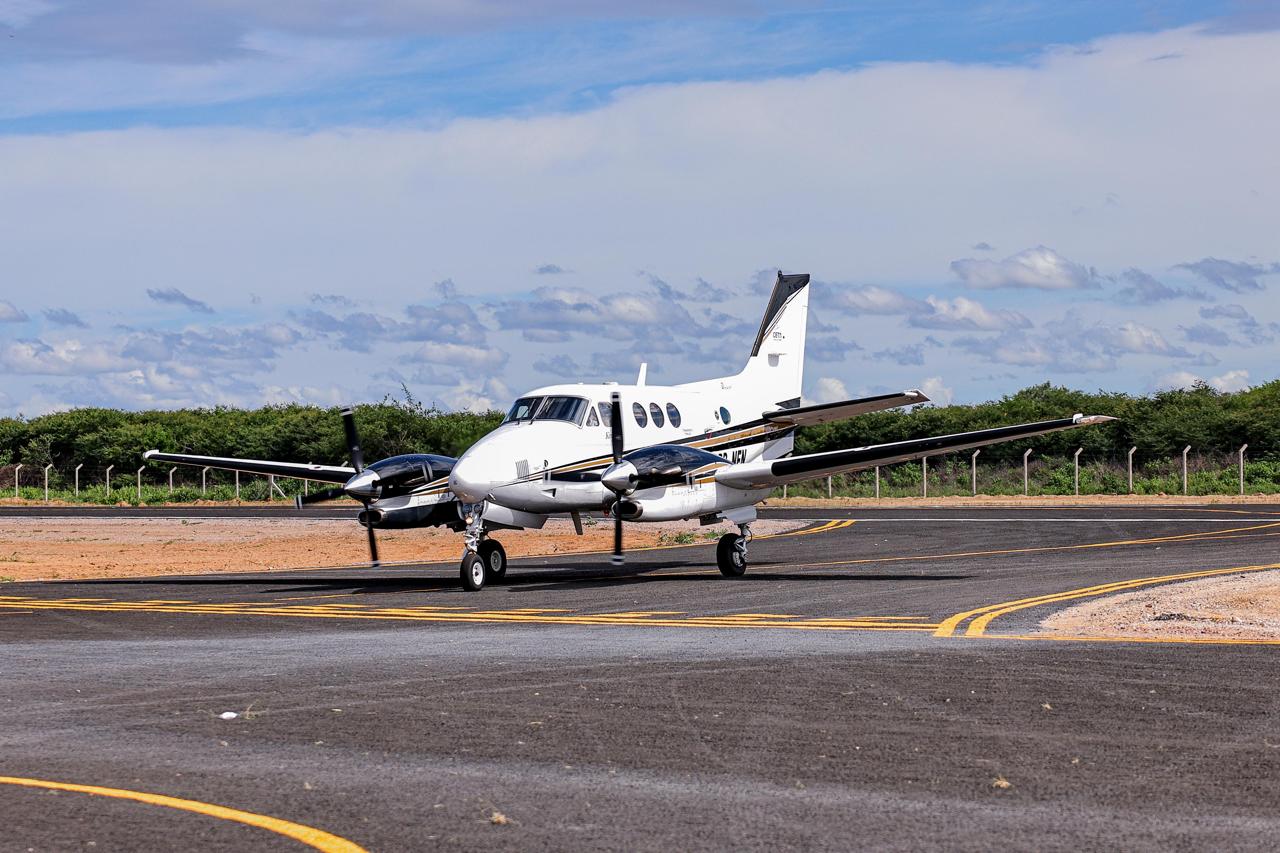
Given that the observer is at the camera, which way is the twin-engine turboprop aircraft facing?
facing the viewer and to the left of the viewer
